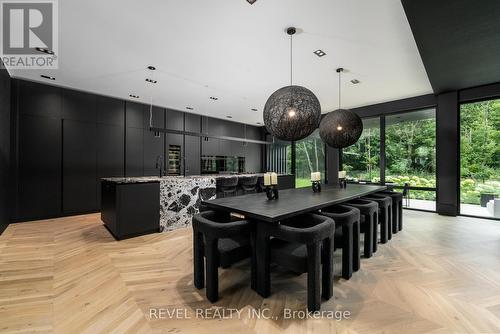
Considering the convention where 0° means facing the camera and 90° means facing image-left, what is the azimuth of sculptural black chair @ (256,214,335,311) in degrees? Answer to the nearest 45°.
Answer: approximately 135°

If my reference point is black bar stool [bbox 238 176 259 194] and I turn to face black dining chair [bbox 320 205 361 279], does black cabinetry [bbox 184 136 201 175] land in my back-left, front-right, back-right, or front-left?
back-right

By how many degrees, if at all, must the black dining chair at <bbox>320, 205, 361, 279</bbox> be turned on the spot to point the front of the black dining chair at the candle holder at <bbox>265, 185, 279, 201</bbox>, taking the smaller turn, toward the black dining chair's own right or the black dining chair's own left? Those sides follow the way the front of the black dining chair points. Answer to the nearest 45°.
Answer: approximately 45° to the black dining chair's own left

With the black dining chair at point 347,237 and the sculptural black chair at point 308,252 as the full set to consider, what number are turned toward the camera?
0

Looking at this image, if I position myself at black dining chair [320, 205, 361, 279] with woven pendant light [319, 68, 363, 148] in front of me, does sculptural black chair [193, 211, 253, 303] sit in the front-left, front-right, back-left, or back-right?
back-left

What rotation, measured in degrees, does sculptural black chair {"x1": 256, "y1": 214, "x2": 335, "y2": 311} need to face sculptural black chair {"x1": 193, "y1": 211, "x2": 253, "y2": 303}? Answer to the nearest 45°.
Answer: approximately 45° to its left

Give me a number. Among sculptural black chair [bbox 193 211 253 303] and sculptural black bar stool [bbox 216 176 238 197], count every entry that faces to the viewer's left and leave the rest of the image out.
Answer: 0

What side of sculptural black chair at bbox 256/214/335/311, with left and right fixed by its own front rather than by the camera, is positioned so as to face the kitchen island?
front

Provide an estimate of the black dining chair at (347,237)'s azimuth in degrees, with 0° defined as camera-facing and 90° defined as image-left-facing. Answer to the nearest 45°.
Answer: approximately 135°

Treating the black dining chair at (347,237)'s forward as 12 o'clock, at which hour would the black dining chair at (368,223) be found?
the black dining chair at (368,223) is roughly at 2 o'clock from the black dining chair at (347,237).

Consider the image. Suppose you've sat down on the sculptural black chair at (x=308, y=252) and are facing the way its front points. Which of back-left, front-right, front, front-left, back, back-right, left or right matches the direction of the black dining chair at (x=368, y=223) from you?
right
